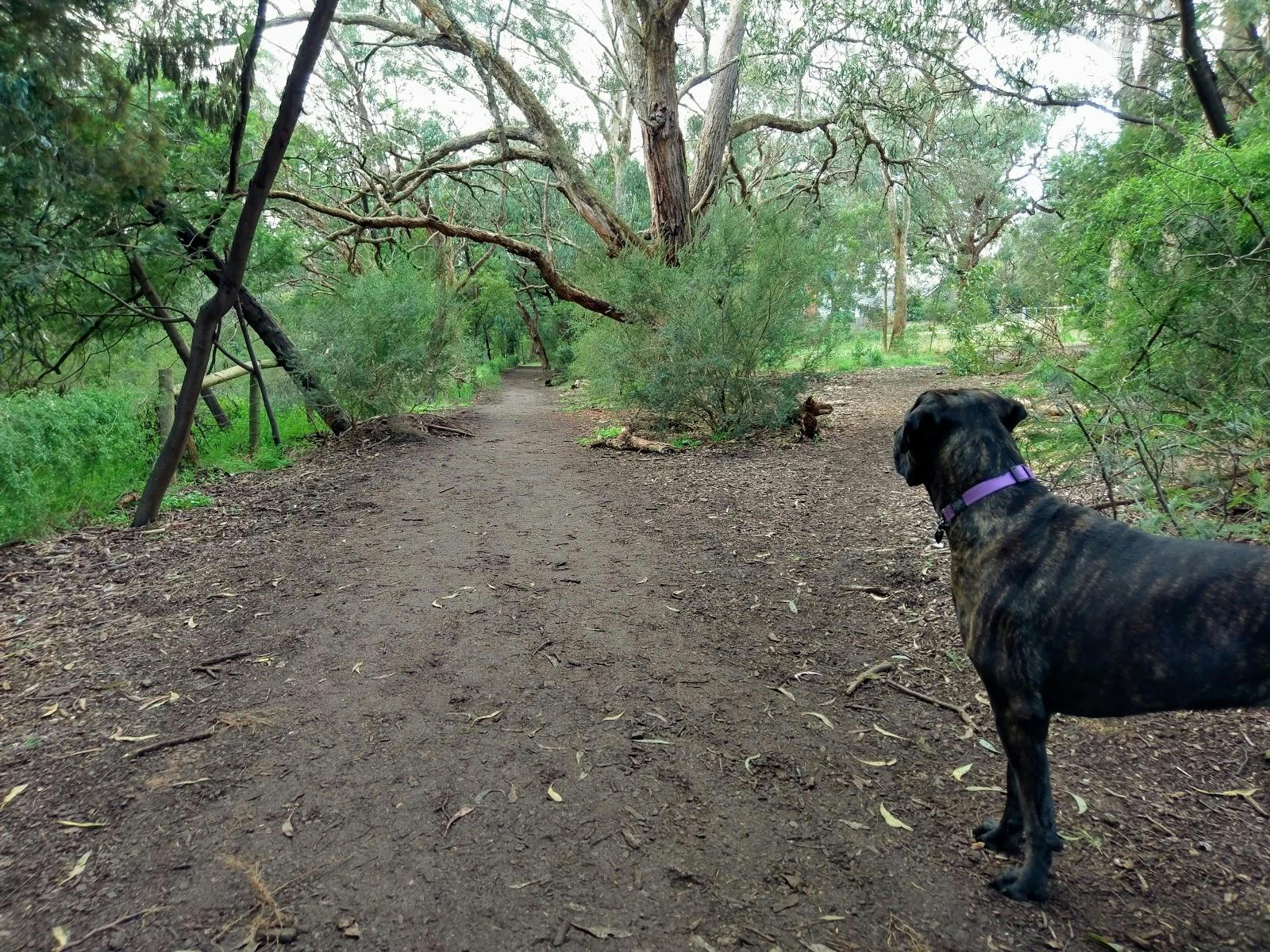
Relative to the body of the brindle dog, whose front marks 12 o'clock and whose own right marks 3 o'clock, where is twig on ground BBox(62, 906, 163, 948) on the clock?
The twig on ground is roughly at 11 o'clock from the brindle dog.

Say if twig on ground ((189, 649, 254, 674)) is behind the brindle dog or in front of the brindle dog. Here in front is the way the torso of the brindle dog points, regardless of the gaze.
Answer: in front

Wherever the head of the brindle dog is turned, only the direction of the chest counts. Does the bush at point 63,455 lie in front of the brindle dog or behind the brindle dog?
in front

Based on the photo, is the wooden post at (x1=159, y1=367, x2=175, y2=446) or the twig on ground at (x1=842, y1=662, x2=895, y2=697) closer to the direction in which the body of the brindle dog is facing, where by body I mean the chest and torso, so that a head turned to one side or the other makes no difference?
the wooden post

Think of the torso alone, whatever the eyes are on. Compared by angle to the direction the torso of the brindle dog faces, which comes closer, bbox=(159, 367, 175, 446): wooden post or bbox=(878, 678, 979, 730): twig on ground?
the wooden post

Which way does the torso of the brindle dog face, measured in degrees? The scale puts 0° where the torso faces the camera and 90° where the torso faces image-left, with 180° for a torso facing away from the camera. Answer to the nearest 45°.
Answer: approximately 90°

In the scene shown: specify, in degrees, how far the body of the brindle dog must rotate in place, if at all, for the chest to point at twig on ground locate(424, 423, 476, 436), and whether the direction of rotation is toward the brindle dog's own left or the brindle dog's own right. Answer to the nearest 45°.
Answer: approximately 45° to the brindle dog's own right

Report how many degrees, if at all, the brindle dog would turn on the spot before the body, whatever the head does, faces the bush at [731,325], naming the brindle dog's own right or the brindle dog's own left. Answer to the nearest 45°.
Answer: approximately 45° to the brindle dog's own right
